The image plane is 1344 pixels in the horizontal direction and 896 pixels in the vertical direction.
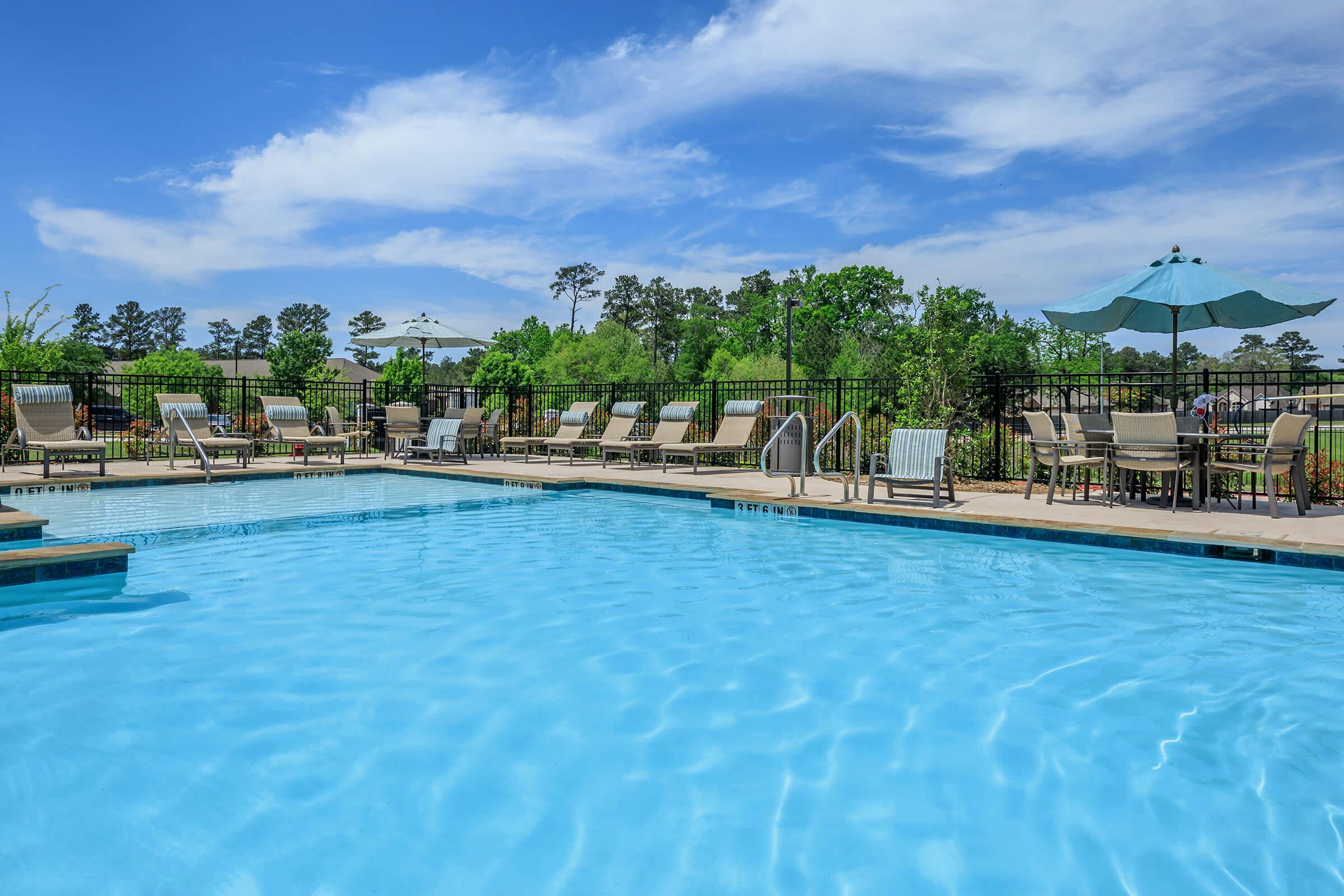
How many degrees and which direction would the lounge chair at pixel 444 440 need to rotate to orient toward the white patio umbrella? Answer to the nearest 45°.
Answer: approximately 135° to its right

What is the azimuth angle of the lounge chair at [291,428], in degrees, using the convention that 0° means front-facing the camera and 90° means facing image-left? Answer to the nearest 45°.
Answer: approximately 315°

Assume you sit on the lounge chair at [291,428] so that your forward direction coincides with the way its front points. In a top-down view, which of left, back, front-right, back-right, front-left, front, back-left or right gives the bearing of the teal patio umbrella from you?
front

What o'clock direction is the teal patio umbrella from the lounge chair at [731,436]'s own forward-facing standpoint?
The teal patio umbrella is roughly at 9 o'clock from the lounge chair.

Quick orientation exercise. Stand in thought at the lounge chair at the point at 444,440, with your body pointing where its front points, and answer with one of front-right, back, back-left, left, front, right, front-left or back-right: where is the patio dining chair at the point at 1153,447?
left

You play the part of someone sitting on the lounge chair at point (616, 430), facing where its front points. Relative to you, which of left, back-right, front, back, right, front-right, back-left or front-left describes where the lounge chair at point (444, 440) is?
front-right

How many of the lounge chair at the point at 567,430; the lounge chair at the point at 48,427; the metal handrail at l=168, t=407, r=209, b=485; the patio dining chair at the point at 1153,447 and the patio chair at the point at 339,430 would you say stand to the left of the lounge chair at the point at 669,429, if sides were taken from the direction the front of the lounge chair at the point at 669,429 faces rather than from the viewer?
1

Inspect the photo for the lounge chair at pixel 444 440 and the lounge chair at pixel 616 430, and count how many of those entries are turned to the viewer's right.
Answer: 0

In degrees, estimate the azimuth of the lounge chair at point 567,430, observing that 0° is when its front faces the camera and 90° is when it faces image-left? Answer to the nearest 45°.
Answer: approximately 45°

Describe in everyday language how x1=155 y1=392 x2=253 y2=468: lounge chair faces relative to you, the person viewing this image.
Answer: facing the viewer and to the right of the viewer

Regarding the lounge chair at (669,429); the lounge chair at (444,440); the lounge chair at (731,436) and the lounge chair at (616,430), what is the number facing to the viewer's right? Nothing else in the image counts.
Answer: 0

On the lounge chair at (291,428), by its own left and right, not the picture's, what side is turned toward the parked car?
back

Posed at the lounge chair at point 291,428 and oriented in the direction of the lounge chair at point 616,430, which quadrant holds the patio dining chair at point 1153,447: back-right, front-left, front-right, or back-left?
front-right
